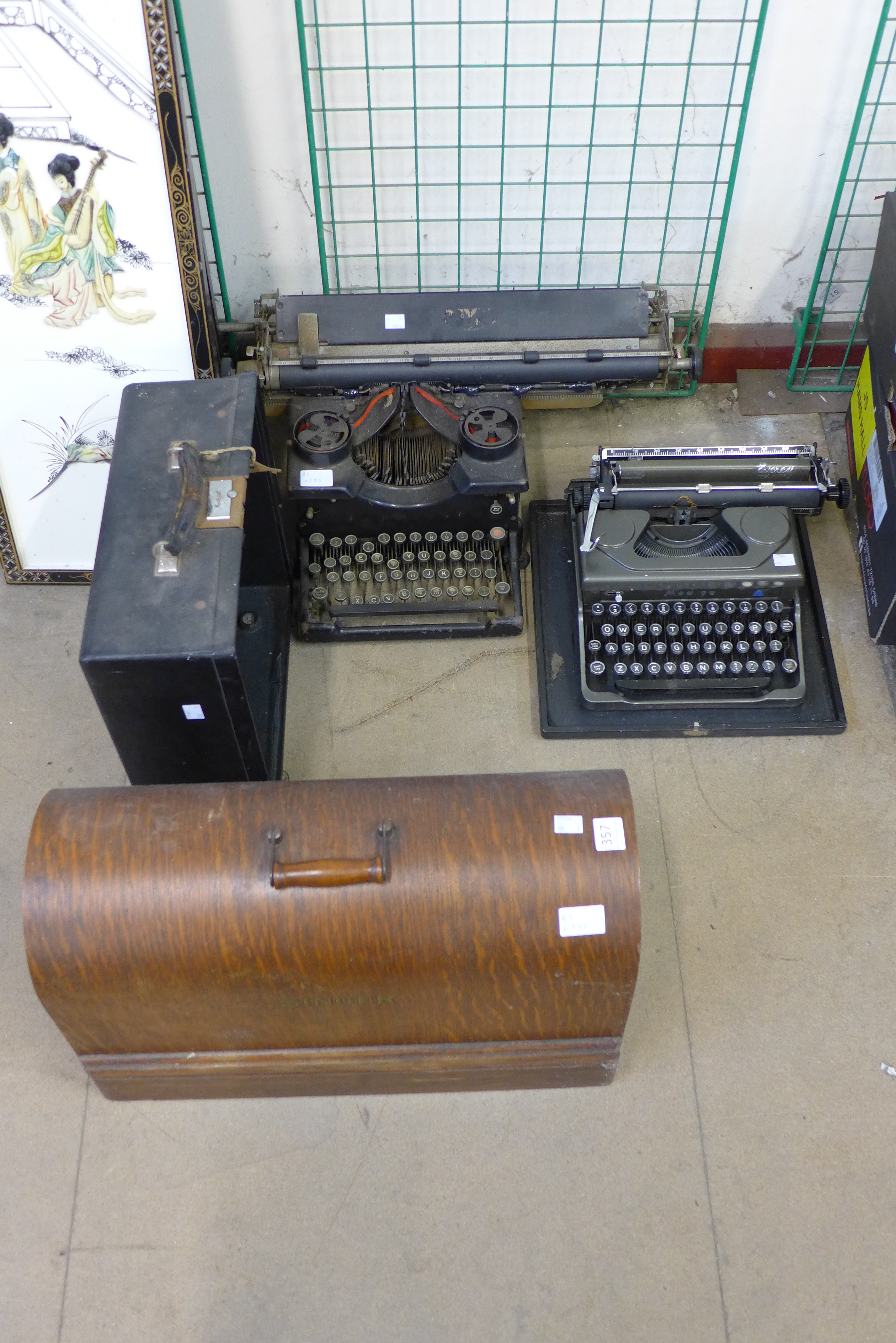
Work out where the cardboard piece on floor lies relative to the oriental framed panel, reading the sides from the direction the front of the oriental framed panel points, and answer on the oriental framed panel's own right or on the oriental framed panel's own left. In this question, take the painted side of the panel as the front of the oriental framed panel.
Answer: on the oriental framed panel's own left

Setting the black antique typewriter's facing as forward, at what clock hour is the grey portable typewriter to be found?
The grey portable typewriter is roughly at 10 o'clock from the black antique typewriter.

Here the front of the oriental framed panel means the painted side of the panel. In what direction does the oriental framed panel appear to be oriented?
toward the camera

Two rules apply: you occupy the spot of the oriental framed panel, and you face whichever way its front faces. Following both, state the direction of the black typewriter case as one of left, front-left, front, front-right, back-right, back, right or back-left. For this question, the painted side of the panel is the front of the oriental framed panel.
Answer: front-left

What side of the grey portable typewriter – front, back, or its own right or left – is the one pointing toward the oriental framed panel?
right

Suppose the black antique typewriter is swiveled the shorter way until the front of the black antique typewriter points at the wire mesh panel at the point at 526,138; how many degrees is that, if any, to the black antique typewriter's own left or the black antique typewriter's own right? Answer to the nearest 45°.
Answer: approximately 135° to the black antique typewriter's own left

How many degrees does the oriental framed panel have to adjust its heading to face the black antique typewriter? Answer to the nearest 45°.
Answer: approximately 90° to its left

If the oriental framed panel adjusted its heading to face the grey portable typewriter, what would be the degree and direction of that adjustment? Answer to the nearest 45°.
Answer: approximately 45° to its left

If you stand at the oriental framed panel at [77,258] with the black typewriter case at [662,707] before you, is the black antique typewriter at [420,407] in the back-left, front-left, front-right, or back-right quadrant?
front-left

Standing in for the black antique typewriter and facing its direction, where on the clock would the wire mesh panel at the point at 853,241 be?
The wire mesh panel is roughly at 8 o'clock from the black antique typewriter.

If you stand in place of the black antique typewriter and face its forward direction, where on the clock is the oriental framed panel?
The oriental framed panel is roughly at 3 o'clock from the black antique typewriter.

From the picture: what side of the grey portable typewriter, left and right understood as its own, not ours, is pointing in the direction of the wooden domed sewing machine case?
front

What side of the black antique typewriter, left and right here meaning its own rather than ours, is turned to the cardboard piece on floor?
left
